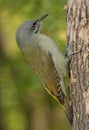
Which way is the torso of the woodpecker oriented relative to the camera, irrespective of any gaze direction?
to the viewer's right
